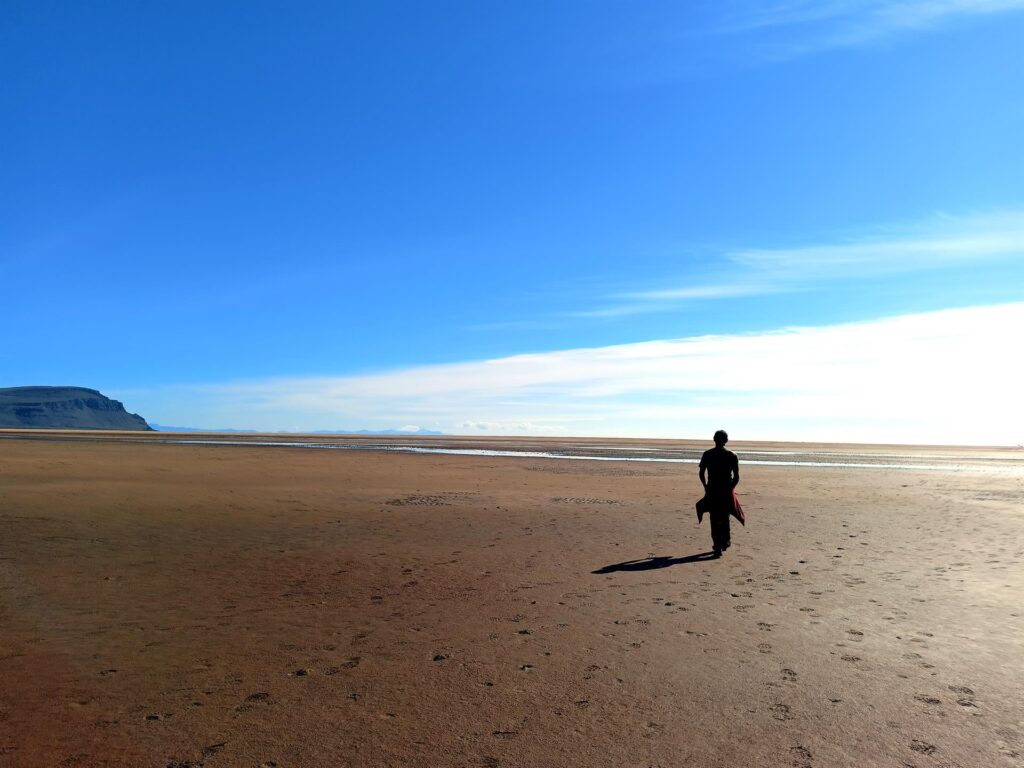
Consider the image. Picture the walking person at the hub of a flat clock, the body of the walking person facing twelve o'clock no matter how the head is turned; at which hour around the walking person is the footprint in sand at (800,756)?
The footprint in sand is roughly at 6 o'clock from the walking person.

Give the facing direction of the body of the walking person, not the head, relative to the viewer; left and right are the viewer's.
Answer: facing away from the viewer

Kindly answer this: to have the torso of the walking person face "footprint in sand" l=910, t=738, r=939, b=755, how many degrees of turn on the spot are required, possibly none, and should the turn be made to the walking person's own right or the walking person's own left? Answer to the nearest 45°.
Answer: approximately 180°

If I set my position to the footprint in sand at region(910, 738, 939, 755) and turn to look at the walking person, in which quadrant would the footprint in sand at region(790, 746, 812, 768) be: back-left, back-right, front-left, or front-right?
back-left

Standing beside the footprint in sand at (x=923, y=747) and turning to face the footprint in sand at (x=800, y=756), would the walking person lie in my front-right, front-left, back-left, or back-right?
back-right
